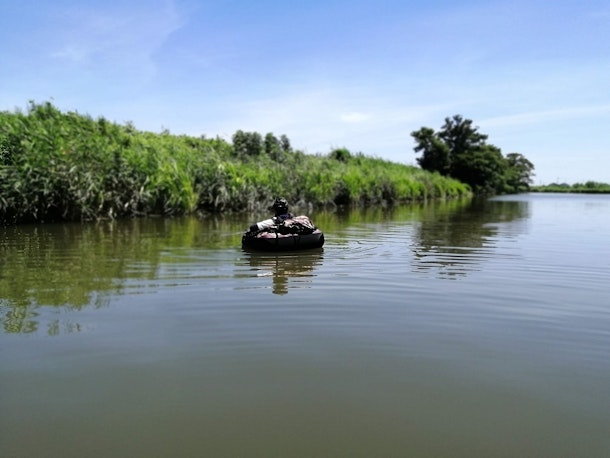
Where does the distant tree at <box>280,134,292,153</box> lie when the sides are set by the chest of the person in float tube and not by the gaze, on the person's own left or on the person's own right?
on the person's own right

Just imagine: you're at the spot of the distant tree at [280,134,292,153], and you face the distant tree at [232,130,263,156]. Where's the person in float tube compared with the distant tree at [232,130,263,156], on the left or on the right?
left
